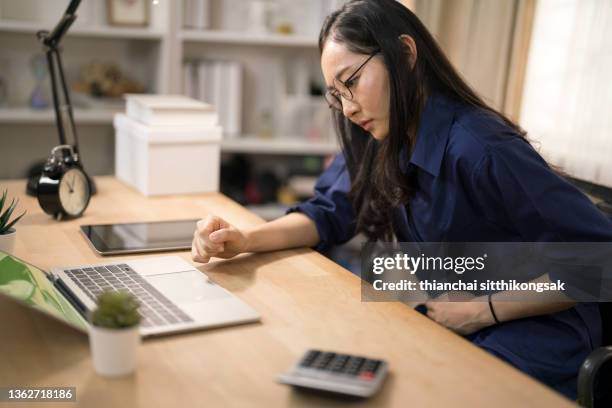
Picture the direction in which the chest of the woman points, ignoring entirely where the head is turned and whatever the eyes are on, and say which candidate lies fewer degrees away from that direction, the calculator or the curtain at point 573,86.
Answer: the calculator

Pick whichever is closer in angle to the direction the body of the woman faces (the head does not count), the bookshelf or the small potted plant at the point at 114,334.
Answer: the small potted plant

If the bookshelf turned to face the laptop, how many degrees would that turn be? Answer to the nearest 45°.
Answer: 0° — it already faces it

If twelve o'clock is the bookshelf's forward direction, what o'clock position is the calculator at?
The calculator is roughly at 12 o'clock from the bookshelf.

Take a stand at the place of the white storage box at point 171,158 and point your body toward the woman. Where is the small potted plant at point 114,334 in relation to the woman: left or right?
right

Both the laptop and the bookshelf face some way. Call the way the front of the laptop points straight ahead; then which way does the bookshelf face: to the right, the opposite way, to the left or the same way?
to the right

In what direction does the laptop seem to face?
to the viewer's right

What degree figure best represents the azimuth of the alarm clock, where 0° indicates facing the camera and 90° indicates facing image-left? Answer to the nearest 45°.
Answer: approximately 315°

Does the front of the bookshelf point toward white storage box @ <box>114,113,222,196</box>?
yes

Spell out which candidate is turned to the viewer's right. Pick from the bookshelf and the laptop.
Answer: the laptop

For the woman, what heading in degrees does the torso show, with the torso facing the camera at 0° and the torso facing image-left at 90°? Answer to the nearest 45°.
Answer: approximately 45°

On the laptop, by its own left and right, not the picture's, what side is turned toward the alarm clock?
left

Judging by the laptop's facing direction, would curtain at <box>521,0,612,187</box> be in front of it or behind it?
in front

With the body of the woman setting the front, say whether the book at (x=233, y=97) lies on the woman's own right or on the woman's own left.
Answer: on the woman's own right

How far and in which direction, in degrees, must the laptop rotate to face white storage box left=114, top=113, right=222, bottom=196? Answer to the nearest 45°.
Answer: approximately 90° to its left
